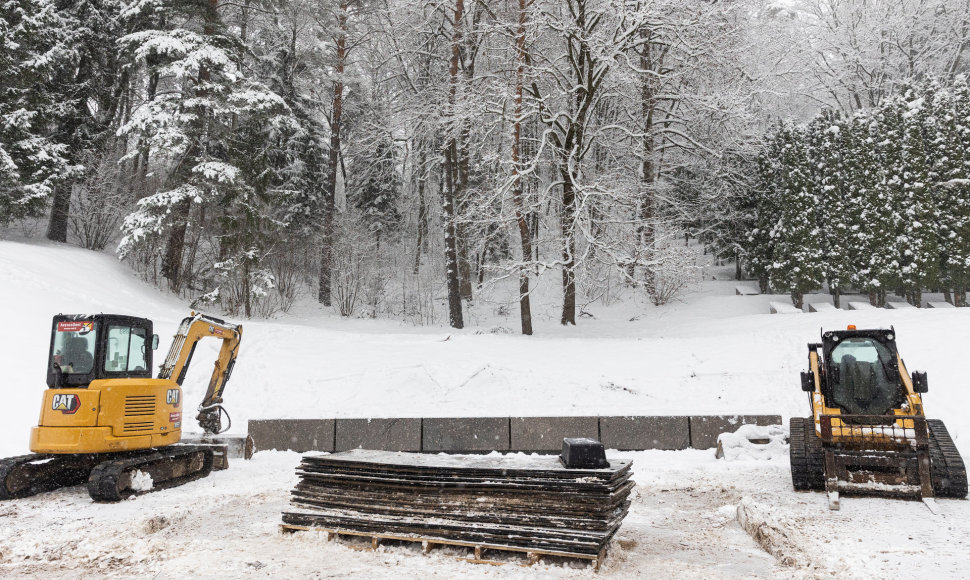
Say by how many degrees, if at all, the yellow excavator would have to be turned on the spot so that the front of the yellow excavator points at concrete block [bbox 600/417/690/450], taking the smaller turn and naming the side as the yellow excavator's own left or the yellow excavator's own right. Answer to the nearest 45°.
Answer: approximately 45° to the yellow excavator's own right

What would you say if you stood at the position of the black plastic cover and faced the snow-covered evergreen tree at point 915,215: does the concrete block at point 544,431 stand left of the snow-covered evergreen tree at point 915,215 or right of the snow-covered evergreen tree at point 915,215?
left

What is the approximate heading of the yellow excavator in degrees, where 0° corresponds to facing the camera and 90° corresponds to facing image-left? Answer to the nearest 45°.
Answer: approximately 225°

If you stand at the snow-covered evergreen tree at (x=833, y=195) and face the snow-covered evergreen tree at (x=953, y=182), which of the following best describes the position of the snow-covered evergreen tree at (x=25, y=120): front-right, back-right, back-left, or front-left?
back-right

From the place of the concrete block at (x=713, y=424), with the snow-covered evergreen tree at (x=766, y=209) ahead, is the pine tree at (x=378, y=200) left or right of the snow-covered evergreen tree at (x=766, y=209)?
left

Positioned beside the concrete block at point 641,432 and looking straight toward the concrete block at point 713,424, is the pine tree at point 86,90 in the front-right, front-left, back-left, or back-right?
back-left

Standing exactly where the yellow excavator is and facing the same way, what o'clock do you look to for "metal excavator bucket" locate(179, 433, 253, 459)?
The metal excavator bucket is roughly at 12 o'clock from the yellow excavator.

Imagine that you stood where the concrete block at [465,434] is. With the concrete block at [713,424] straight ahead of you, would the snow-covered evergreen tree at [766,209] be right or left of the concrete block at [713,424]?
left

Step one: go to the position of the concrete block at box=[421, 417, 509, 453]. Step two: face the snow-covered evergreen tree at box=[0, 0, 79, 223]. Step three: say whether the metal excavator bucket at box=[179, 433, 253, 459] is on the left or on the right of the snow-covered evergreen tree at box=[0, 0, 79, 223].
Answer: left
